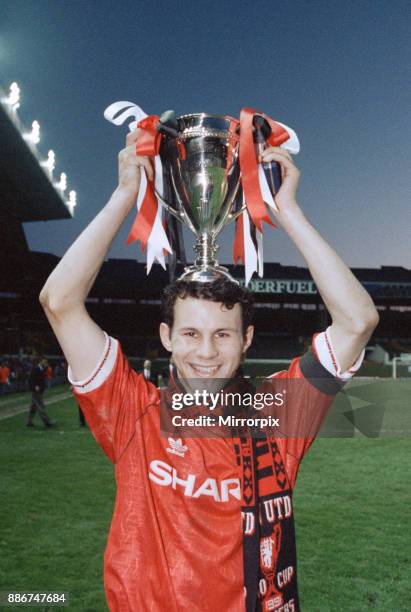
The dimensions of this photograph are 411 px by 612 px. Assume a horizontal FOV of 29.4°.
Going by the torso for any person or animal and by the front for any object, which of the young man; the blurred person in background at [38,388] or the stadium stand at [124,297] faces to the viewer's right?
the blurred person in background

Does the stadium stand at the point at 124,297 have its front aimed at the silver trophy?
yes

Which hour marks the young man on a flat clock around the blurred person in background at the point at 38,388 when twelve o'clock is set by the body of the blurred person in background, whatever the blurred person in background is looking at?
The young man is roughly at 3 o'clock from the blurred person in background.

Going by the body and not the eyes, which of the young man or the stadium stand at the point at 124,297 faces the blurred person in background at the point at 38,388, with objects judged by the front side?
the stadium stand

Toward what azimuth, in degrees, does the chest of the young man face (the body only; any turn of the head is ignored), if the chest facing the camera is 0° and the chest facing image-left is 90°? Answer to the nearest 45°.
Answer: approximately 0°

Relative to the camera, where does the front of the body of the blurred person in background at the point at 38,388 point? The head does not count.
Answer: to the viewer's right

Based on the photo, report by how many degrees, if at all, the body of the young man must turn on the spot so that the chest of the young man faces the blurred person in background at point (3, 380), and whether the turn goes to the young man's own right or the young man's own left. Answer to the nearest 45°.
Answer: approximately 180°

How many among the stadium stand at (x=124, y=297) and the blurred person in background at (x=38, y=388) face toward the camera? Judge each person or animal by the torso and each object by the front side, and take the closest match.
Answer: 1

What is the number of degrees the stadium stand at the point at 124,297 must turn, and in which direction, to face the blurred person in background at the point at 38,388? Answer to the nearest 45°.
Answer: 0° — it already faces them
